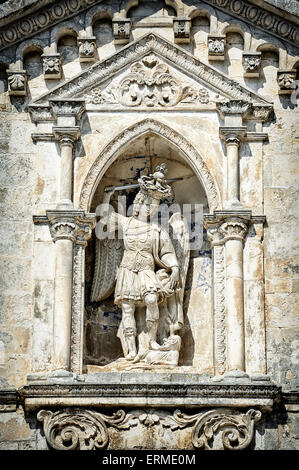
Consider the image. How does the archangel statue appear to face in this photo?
toward the camera
